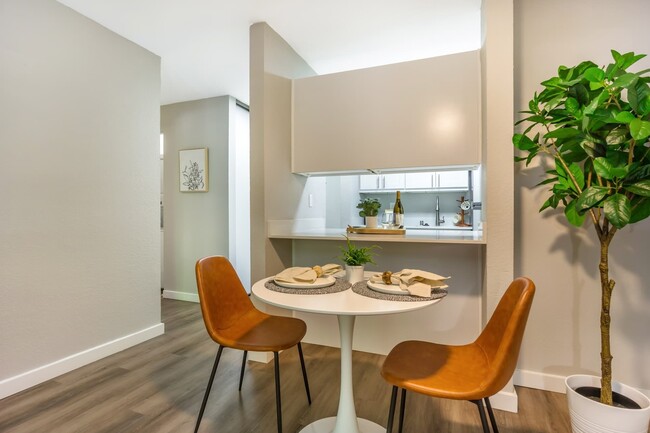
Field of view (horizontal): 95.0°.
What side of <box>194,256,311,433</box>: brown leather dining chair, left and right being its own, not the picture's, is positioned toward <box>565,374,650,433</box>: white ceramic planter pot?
front

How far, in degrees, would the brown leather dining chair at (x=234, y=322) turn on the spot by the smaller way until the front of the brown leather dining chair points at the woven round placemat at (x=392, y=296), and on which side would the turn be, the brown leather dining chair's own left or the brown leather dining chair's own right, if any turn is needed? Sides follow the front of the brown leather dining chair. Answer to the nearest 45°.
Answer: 0° — it already faces it

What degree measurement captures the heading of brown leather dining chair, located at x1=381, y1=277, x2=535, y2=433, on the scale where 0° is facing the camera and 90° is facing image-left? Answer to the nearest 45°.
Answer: approximately 90°

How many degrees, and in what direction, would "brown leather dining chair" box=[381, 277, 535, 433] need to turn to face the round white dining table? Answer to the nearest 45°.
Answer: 0° — it already faces it

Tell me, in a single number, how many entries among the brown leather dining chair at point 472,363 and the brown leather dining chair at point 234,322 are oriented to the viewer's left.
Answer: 1

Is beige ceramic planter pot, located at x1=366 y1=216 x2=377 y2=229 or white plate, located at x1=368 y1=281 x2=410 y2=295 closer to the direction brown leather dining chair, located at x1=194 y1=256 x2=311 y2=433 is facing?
the white plate

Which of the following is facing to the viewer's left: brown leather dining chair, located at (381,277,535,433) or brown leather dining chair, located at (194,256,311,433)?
brown leather dining chair, located at (381,277,535,433)

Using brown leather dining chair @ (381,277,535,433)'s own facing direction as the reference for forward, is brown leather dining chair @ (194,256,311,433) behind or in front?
in front

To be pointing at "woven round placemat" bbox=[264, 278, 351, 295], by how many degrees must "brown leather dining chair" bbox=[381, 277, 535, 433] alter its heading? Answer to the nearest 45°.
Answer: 0° — it already faces it

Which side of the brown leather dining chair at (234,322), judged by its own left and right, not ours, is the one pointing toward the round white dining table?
front

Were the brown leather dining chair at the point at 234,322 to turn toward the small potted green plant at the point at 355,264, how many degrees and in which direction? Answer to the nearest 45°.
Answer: approximately 45° to its left

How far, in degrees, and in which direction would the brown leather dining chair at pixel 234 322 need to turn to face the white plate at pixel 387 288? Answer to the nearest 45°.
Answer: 0° — it already faces it

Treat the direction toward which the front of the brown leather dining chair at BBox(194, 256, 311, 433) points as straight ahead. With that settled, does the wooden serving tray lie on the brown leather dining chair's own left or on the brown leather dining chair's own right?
on the brown leather dining chair's own left

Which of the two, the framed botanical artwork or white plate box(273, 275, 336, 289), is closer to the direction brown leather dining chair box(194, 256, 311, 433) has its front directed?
the white plate
